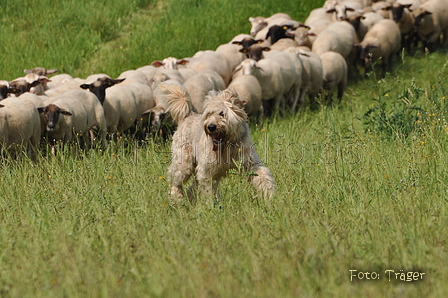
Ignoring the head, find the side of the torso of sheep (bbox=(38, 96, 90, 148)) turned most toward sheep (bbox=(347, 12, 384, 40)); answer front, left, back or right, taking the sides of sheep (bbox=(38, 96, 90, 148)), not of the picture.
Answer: back

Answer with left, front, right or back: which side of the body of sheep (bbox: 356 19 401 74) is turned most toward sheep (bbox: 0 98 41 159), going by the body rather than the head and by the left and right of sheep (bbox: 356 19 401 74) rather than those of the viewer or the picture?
front

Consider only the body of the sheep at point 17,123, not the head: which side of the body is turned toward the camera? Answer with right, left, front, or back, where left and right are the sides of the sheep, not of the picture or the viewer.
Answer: left

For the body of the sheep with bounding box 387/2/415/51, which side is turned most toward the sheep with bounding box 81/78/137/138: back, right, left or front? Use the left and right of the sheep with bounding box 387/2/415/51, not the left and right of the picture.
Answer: front

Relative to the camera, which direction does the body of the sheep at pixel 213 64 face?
to the viewer's left

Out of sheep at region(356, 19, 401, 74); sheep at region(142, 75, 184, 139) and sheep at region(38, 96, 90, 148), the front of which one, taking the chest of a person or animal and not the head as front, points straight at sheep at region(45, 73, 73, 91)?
sheep at region(356, 19, 401, 74)

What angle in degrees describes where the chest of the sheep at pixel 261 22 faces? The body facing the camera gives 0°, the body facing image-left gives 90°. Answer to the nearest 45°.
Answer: approximately 45°

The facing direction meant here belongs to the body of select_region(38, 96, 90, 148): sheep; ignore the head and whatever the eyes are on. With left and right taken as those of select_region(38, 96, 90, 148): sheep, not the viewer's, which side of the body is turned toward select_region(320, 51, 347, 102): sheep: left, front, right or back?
back

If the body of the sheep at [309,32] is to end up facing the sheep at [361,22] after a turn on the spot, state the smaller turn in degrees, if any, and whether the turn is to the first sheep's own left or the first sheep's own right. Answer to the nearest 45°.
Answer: approximately 180°

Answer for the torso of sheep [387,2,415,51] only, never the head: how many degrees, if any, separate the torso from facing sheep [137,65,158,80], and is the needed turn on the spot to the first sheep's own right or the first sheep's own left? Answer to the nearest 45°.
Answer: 0° — it already faces it

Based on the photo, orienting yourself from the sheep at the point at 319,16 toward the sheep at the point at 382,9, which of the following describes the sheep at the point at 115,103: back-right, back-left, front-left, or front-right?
back-right

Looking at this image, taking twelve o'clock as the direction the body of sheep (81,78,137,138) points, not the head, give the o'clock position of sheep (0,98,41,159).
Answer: sheep (0,98,41,159) is roughly at 12 o'clock from sheep (81,78,137,138).

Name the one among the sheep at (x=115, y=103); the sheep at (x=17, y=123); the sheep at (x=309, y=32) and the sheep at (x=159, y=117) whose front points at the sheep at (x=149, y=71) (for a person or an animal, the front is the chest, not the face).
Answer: the sheep at (x=309, y=32)

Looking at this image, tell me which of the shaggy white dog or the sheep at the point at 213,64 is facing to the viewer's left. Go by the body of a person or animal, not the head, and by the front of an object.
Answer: the sheep

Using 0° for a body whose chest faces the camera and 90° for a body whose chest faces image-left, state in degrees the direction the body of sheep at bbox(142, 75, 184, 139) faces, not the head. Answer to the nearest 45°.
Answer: approximately 45°
